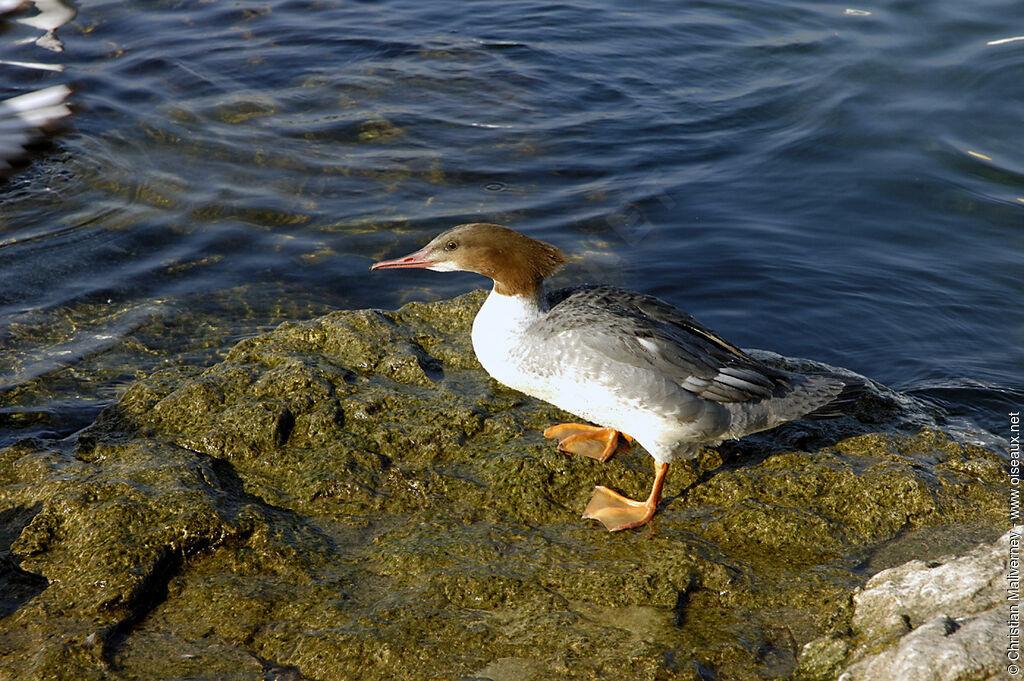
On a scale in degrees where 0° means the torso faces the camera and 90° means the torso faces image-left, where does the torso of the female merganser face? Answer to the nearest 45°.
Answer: approximately 90°
